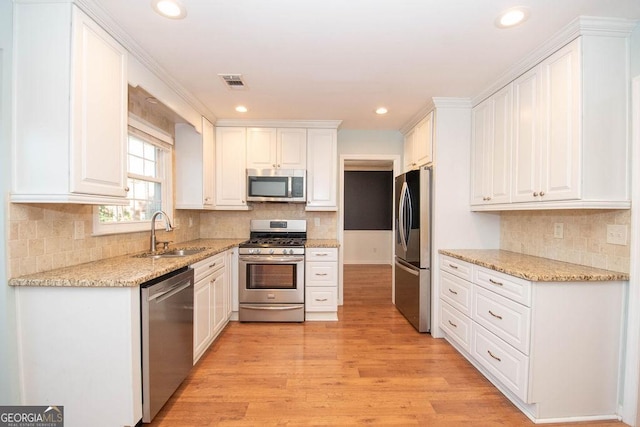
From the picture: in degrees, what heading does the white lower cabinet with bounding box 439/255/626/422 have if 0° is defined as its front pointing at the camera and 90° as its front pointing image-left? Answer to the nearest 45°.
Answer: approximately 45°

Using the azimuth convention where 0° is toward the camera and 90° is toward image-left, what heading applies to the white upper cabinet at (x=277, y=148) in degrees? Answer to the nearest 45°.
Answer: approximately 0°

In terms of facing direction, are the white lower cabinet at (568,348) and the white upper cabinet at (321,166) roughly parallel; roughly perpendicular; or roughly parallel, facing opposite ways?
roughly perpendicular

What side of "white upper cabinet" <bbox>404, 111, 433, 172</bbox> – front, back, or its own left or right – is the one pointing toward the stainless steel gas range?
front

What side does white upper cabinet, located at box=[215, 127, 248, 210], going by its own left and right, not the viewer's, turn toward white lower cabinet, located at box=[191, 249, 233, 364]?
front

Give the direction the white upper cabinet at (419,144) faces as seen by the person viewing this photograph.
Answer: facing to the left of the viewer

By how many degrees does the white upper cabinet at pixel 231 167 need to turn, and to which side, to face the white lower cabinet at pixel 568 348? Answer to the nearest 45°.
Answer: approximately 45° to its left

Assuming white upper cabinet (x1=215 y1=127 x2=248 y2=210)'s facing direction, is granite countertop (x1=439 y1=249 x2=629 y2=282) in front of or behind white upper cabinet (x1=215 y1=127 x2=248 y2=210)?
in front

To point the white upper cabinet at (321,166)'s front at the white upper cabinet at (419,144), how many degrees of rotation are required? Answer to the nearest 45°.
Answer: approximately 90° to its left
